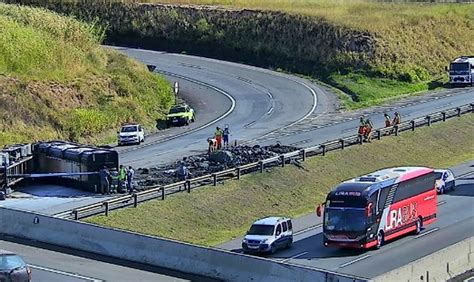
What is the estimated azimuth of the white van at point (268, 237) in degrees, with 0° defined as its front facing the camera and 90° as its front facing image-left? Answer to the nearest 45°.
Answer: approximately 45°

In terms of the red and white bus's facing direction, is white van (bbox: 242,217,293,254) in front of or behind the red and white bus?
in front

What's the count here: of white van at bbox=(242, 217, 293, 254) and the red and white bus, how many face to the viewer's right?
0

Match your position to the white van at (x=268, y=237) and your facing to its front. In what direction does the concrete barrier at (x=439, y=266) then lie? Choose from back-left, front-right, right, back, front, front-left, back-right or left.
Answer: left

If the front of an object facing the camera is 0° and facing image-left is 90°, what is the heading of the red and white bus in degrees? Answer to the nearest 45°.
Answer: approximately 45°

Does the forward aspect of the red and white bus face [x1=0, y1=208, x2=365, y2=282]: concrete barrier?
yes
